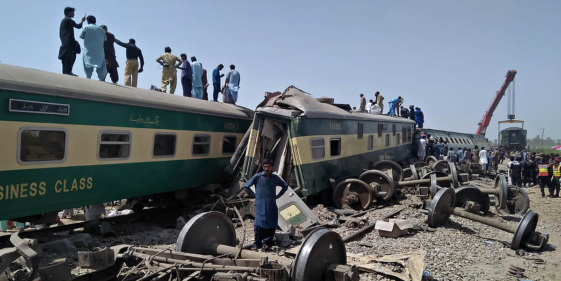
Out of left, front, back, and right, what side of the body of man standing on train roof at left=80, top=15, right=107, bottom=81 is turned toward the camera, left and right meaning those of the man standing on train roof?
back

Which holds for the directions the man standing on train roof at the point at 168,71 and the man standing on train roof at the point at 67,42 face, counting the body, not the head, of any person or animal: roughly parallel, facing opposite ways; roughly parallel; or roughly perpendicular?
roughly perpendicular

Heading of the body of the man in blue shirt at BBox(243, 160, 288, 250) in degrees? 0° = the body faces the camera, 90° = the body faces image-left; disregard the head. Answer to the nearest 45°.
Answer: approximately 0°

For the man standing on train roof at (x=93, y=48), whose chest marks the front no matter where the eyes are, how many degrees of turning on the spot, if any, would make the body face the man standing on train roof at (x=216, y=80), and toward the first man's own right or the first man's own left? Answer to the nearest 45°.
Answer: approximately 45° to the first man's own right

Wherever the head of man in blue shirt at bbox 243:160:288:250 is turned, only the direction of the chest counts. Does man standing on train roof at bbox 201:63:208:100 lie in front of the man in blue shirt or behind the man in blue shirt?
behind
